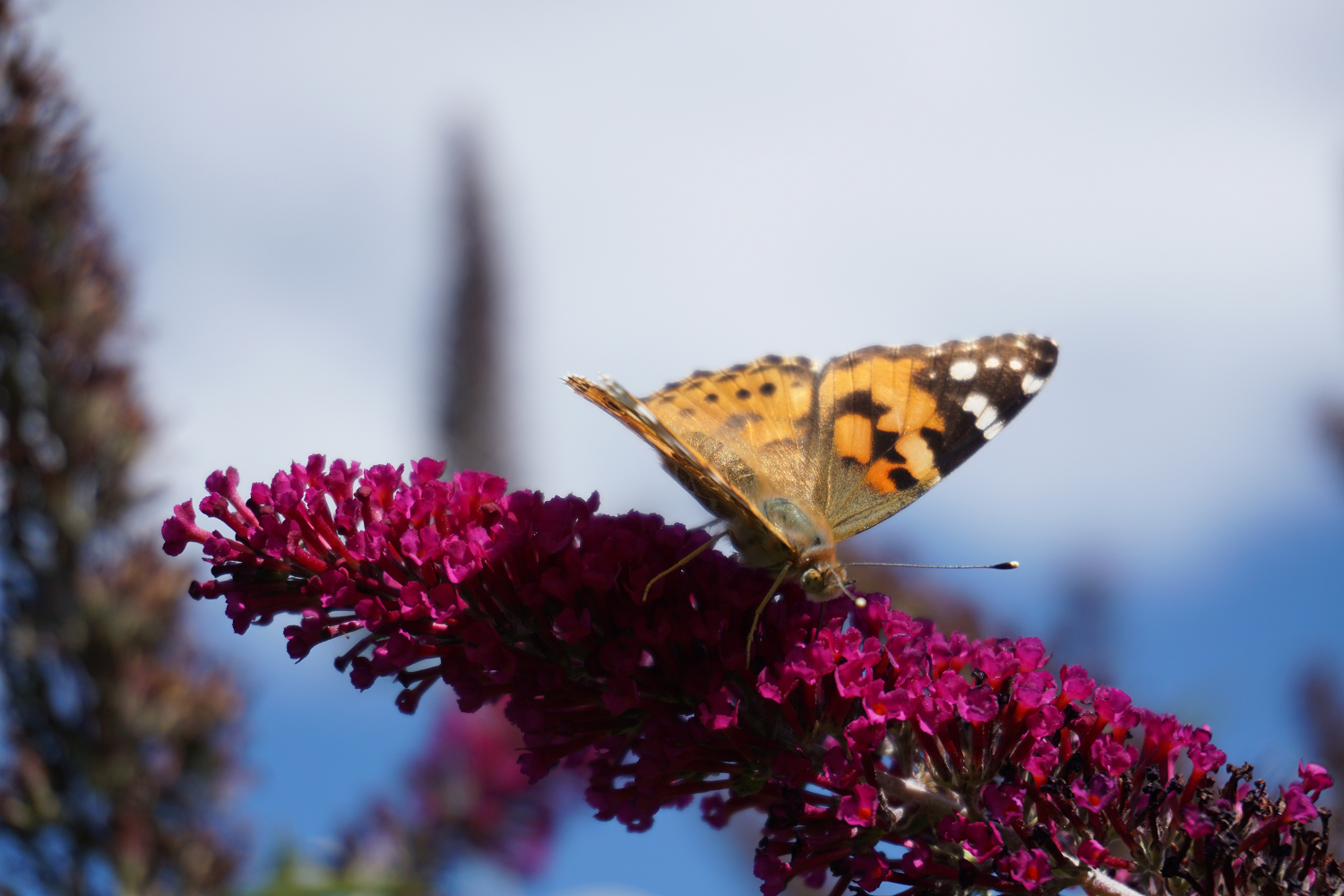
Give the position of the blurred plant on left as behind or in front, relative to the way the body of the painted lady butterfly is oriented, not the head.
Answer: behind

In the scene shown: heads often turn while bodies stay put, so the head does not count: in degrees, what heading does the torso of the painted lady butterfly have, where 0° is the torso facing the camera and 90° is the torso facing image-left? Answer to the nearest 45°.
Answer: approximately 315°
